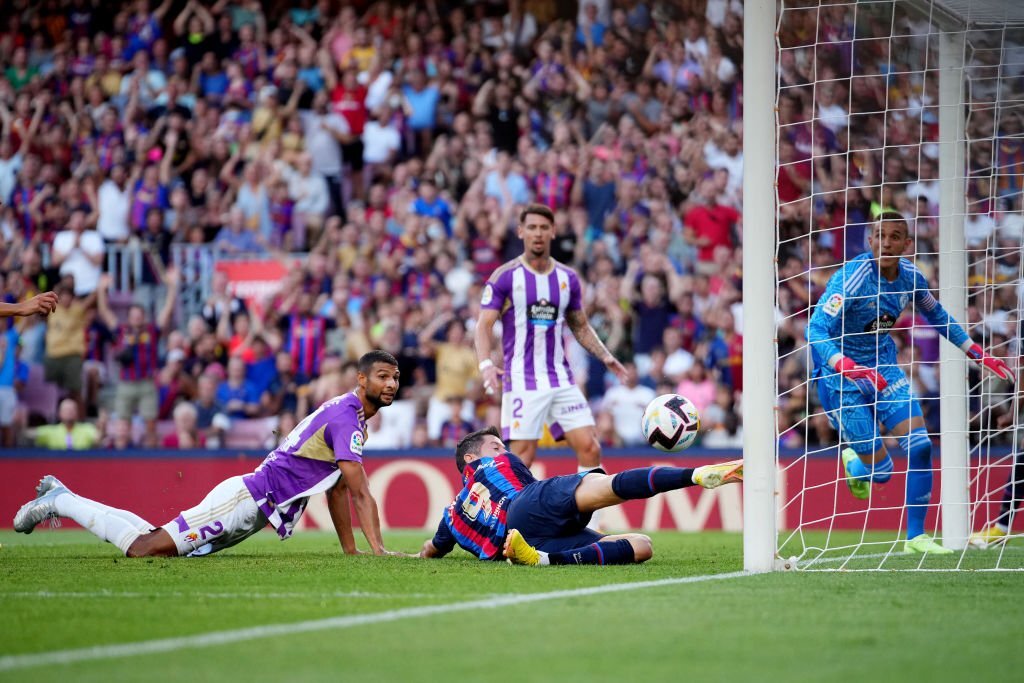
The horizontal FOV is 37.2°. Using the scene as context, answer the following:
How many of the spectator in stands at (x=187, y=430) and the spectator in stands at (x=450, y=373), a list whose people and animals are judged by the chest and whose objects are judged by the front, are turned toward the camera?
2

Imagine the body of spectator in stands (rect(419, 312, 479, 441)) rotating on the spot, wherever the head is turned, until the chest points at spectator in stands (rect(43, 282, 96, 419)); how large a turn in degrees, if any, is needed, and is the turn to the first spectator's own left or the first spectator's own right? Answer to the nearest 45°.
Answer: approximately 90° to the first spectator's own right

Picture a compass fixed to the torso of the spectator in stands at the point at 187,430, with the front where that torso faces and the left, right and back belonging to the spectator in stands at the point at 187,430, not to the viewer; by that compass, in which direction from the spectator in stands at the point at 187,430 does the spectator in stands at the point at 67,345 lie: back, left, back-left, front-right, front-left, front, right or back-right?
back-right

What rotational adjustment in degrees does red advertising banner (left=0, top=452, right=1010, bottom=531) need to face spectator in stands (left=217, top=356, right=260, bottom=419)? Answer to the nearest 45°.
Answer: approximately 135° to its right

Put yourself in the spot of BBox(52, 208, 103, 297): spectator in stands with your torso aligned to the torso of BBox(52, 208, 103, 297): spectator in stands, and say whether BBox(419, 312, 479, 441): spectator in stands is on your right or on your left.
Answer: on your left

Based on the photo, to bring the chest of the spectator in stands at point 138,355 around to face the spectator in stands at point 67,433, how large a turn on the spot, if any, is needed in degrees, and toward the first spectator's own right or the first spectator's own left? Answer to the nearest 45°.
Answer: approximately 45° to the first spectator's own right
